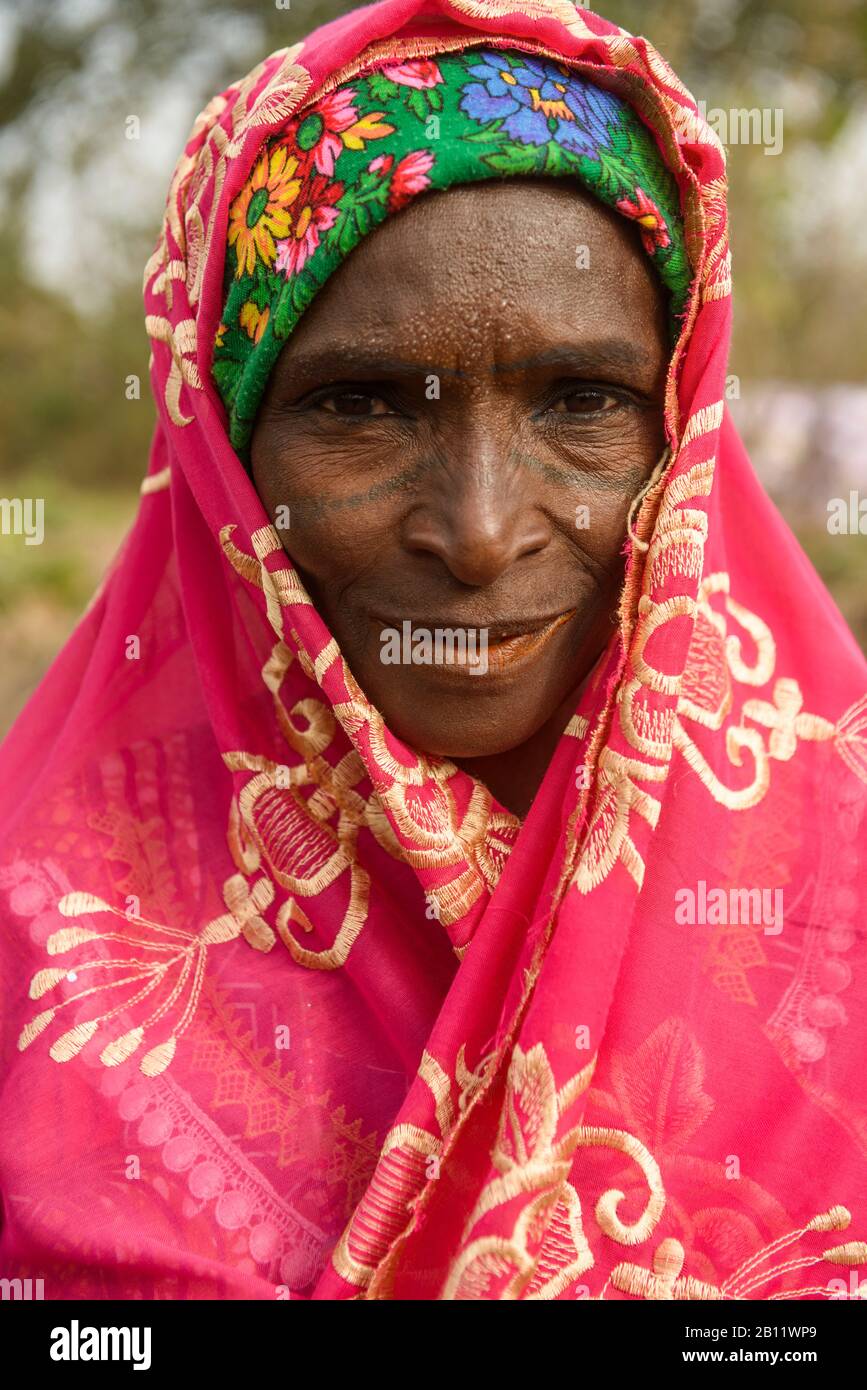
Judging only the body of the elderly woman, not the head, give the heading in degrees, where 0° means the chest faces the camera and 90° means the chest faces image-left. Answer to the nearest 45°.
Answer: approximately 0°
